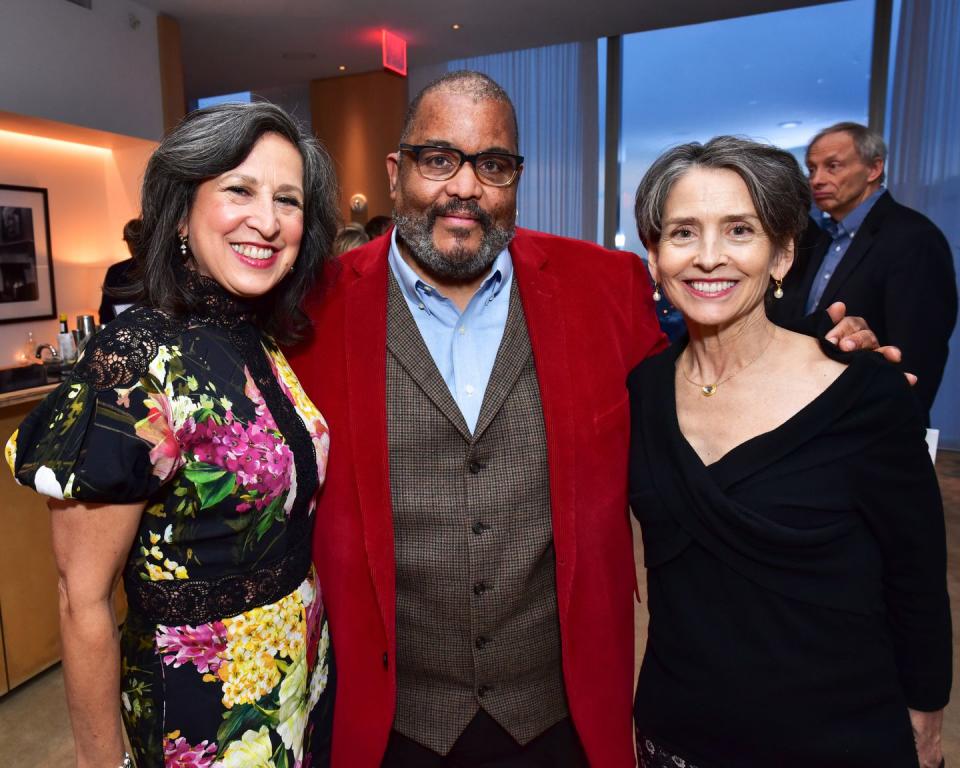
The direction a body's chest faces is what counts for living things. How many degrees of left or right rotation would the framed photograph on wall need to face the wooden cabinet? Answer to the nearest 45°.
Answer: approximately 45° to its right

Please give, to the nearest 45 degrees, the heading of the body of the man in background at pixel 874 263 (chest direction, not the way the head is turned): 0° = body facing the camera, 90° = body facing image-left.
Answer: approximately 45°

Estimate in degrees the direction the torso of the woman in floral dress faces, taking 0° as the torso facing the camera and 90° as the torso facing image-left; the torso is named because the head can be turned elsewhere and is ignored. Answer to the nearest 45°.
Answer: approximately 315°

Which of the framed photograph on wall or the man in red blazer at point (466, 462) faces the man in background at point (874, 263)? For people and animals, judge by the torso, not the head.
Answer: the framed photograph on wall

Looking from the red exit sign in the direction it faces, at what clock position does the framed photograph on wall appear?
The framed photograph on wall is roughly at 3 o'clock from the red exit sign.

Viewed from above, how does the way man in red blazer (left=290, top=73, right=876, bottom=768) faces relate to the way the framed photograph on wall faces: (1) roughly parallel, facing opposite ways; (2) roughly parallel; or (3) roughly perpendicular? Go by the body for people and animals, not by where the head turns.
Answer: roughly perpendicular

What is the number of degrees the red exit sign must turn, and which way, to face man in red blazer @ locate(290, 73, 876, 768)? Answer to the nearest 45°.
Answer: approximately 45° to its right
